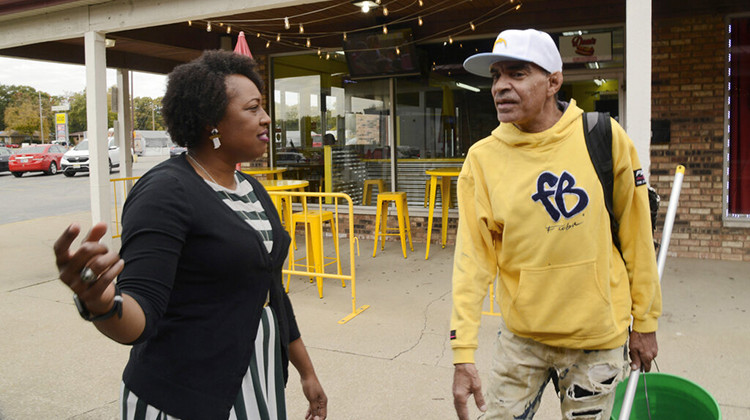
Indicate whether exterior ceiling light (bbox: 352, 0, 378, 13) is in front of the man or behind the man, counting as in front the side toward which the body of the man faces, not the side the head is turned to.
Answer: behind

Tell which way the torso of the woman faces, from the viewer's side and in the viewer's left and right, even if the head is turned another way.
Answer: facing the viewer and to the right of the viewer

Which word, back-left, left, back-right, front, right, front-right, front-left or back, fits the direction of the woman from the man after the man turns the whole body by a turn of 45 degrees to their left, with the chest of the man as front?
right

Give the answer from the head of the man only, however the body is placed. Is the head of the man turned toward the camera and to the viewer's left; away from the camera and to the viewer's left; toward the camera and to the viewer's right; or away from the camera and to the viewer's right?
toward the camera and to the viewer's left

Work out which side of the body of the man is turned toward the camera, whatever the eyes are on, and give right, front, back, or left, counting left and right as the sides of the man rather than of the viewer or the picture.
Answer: front

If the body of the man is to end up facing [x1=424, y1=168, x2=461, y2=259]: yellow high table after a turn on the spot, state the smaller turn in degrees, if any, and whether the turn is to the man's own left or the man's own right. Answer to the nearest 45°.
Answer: approximately 180°

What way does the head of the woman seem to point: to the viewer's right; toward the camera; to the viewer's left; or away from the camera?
to the viewer's right

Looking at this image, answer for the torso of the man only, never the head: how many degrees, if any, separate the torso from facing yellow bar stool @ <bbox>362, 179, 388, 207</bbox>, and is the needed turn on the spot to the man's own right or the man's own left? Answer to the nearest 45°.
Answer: approximately 180°
